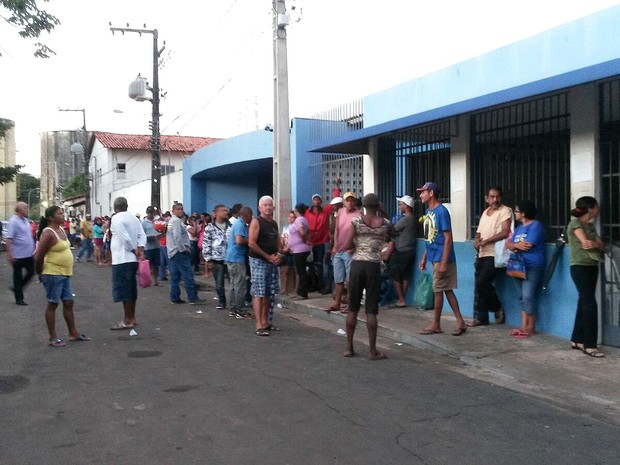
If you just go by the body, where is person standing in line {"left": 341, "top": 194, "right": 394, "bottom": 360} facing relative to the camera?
away from the camera

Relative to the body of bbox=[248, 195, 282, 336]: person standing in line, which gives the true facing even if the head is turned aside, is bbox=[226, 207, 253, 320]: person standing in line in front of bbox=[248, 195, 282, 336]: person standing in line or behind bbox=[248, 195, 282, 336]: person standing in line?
behind

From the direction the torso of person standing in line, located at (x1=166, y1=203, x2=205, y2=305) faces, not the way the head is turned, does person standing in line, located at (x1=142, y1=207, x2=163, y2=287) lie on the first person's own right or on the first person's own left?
on the first person's own left

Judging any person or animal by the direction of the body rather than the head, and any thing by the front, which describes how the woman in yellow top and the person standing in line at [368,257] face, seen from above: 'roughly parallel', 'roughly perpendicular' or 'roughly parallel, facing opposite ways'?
roughly perpendicular

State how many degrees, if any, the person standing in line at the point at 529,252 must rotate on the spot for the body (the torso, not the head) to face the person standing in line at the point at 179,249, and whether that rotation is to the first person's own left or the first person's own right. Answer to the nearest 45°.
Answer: approximately 45° to the first person's own right

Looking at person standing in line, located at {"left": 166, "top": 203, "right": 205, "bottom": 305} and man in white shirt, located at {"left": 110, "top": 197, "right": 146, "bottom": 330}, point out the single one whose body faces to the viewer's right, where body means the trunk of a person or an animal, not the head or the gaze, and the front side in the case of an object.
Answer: the person standing in line

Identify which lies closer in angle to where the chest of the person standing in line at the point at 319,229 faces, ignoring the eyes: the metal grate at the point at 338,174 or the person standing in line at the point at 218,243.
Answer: the person standing in line
